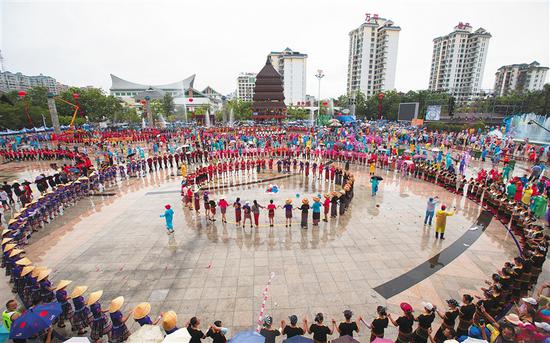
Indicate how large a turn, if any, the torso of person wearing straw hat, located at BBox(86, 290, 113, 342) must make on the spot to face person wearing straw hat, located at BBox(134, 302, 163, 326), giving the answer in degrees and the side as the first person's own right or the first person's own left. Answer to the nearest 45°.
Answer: approximately 90° to the first person's own right

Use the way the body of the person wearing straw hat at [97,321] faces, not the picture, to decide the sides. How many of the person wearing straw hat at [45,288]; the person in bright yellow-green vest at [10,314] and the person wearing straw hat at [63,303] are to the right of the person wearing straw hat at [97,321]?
0

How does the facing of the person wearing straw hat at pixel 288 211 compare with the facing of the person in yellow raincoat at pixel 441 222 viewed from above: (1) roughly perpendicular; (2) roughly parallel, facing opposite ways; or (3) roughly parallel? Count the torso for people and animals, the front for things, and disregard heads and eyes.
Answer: roughly perpendicular

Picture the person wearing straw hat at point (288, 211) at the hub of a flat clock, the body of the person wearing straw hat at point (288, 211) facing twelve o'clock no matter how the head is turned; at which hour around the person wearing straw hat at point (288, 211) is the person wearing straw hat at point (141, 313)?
the person wearing straw hat at point (141, 313) is roughly at 7 o'clock from the person wearing straw hat at point (288, 211).

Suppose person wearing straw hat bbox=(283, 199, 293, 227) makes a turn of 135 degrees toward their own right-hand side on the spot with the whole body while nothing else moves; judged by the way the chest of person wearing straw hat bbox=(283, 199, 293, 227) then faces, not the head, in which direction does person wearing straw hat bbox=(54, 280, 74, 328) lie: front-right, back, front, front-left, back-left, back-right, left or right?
right

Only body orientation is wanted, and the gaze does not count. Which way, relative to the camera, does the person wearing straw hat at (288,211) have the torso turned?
away from the camera

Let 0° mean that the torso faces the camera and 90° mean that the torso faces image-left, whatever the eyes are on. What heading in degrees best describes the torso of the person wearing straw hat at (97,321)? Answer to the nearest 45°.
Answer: approximately 225°

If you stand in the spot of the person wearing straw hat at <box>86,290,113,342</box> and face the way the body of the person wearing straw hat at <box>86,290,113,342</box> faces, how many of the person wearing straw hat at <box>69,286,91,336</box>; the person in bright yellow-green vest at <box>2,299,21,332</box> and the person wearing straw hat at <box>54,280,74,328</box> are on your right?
0

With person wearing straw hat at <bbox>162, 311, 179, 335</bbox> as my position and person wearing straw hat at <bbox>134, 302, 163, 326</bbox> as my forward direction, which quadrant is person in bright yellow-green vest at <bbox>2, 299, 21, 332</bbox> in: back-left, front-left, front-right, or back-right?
front-left

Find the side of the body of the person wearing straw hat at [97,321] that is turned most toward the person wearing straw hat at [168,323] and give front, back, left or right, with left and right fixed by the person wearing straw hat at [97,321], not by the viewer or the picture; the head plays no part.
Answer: right

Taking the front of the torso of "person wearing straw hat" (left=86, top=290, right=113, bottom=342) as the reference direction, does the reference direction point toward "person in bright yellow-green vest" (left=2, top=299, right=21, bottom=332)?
no

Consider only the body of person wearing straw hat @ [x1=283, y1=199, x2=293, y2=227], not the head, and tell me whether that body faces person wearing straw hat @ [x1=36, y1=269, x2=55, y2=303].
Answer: no
